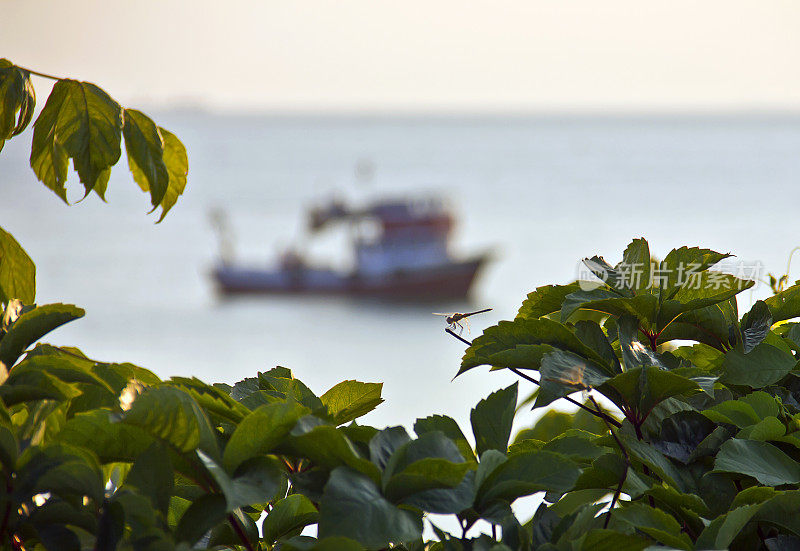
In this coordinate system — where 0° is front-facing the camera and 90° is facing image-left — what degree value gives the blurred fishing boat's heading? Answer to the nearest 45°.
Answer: approximately 270°
